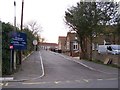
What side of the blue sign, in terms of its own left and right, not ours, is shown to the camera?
front

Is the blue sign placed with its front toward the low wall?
no
